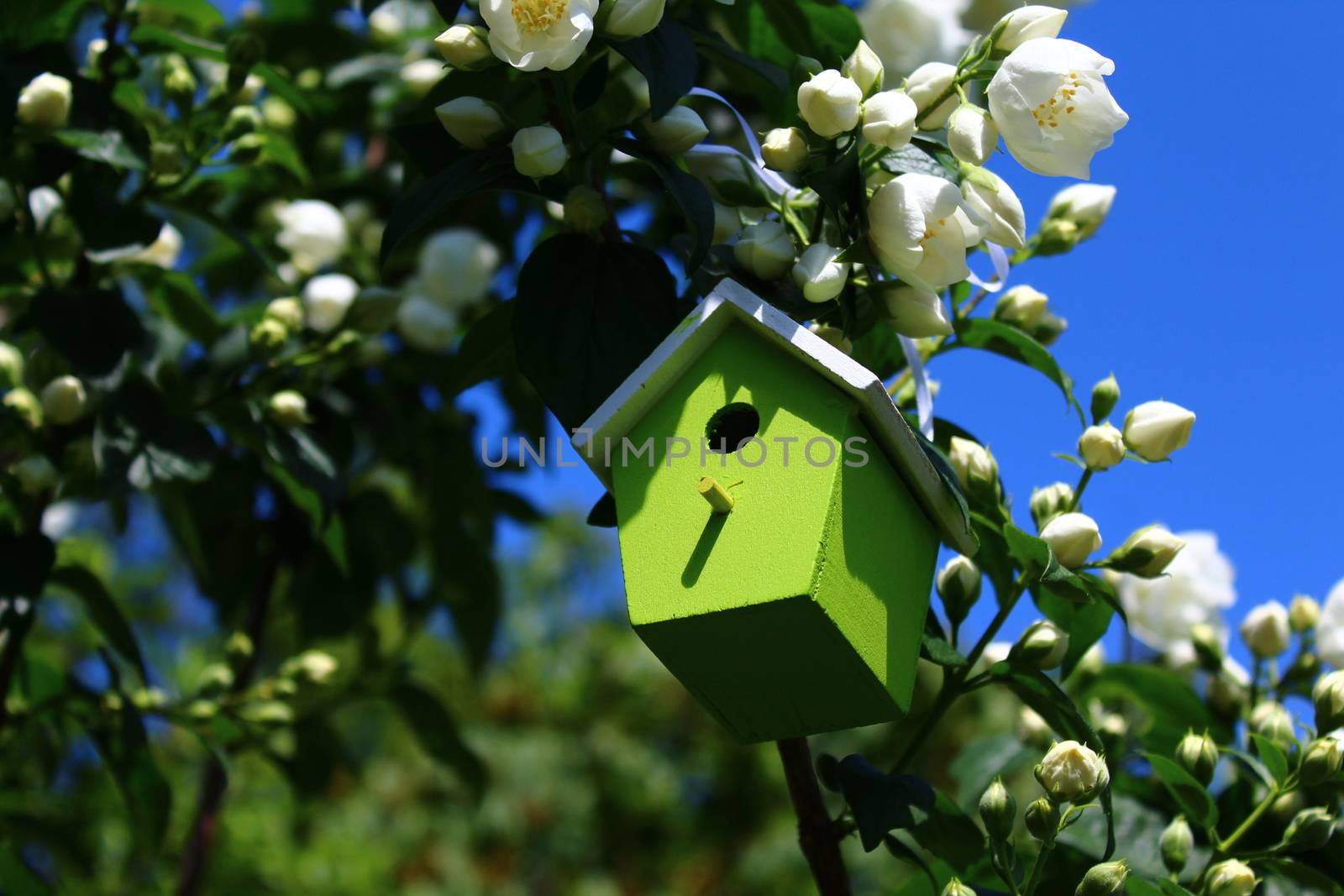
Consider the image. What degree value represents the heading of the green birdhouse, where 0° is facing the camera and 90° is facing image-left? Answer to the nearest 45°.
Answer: approximately 45°
